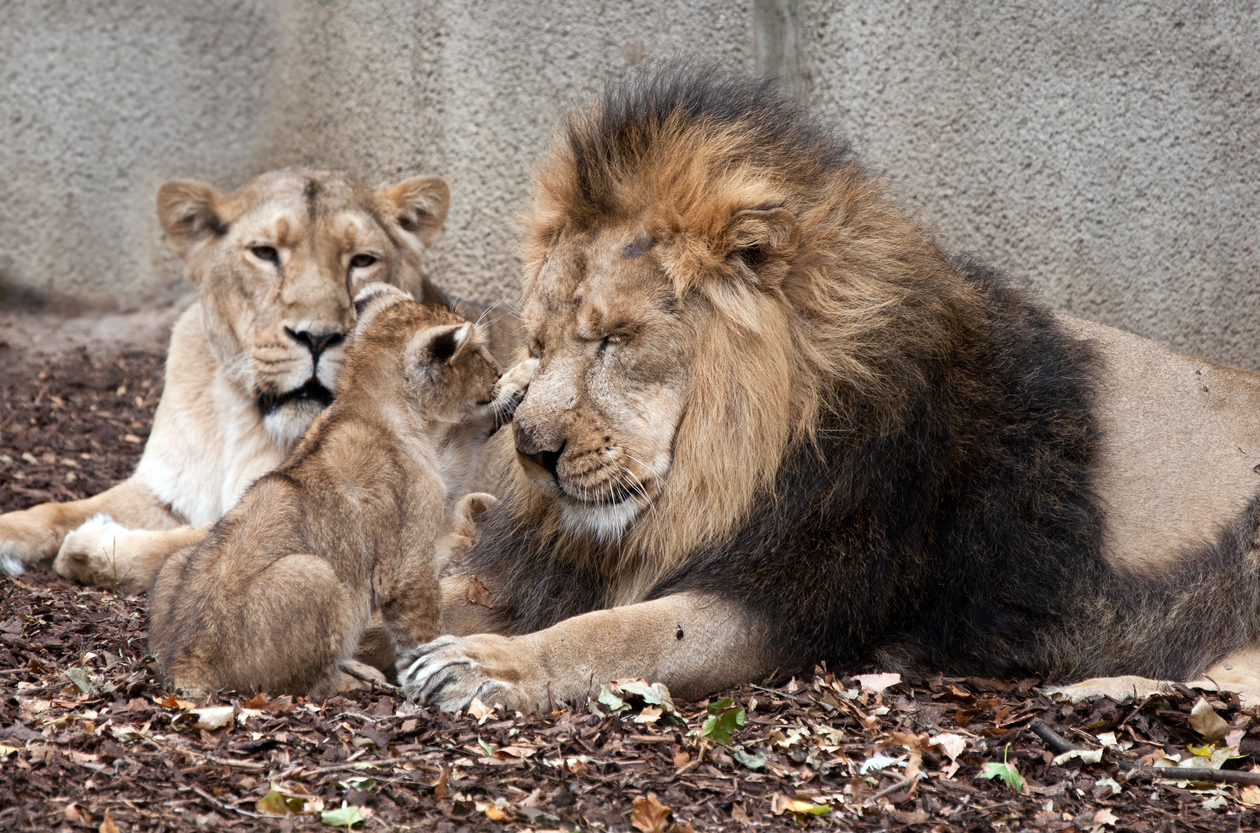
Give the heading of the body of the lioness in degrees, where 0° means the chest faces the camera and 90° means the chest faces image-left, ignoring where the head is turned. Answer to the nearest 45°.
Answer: approximately 45°

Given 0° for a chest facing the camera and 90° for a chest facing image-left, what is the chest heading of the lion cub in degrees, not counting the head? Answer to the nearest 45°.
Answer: approximately 225°

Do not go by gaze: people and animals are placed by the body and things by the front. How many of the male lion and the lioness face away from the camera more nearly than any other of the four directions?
0

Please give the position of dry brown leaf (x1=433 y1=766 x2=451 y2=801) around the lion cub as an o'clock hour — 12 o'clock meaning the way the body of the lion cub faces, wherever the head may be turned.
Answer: The dry brown leaf is roughly at 4 o'clock from the lion cub.

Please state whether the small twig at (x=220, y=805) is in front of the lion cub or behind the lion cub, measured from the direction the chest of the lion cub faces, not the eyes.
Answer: behind

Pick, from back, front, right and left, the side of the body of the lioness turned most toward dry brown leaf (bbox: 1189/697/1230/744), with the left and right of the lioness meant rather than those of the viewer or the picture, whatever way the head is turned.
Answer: left

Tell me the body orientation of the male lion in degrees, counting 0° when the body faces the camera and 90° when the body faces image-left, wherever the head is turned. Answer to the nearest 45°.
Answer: approximately 45°

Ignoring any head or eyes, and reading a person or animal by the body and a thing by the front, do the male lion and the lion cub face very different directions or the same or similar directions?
very different directions

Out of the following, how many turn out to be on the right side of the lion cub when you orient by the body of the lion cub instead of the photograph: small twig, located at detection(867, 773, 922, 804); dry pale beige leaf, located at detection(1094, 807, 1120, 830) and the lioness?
2

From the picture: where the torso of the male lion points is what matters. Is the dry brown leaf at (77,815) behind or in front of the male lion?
in front

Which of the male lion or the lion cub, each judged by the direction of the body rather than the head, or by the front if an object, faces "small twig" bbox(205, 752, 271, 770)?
the male lion

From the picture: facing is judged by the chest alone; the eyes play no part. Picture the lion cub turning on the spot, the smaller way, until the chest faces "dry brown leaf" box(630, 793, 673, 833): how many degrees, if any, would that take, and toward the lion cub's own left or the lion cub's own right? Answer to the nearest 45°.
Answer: approximately 90° to the lion cub's own right

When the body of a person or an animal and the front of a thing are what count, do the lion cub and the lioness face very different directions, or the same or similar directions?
very different directions
